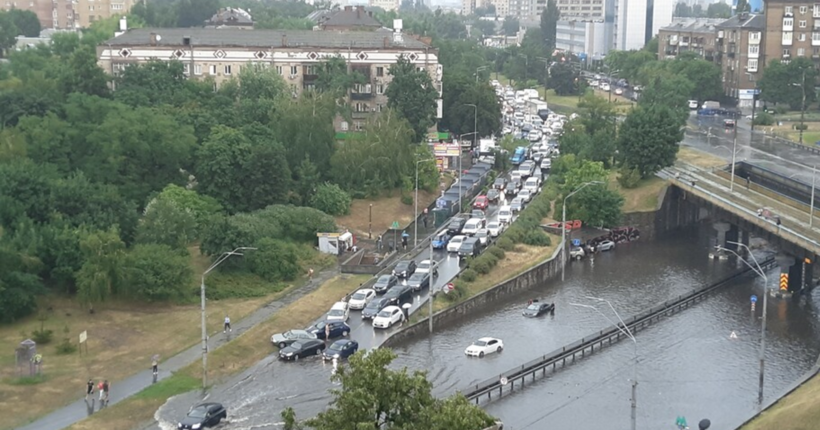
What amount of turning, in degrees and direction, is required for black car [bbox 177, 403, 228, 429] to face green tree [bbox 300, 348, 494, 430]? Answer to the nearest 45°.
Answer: approximately 90° to its left

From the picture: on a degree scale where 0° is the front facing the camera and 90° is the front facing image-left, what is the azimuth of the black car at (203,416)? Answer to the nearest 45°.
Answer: approximately 45°
